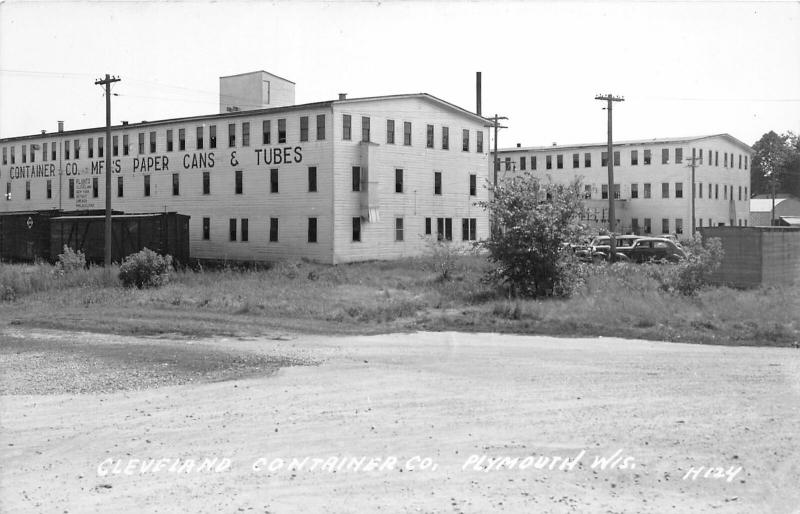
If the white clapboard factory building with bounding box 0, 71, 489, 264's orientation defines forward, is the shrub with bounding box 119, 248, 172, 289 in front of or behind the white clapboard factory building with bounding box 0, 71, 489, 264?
in front

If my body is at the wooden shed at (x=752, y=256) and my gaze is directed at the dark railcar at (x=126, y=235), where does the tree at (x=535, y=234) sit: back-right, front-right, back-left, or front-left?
front-left

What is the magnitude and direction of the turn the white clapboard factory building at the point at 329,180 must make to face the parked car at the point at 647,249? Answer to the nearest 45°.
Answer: approximately 90° to its left

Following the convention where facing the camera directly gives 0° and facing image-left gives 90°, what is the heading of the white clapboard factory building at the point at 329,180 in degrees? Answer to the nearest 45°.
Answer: approximately 45°

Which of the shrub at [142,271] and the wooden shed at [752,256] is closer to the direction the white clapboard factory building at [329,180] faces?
the shrub

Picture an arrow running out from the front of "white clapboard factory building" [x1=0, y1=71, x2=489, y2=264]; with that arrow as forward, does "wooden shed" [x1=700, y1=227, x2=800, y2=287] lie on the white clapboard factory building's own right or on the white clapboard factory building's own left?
on the white clapboard factory building's own left

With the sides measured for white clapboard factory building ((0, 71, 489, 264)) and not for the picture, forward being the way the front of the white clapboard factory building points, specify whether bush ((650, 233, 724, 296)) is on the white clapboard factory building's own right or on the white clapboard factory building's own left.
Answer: on the white clapboard factory building's own left

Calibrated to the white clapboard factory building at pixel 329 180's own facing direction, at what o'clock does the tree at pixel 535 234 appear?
The tree is roughly at 10 o'clock from the white clapboard factory building.
